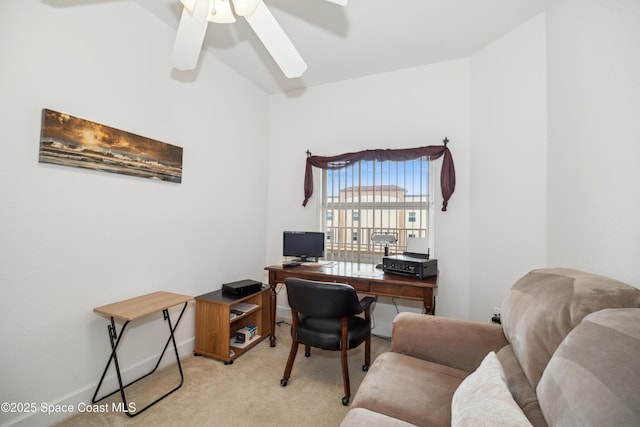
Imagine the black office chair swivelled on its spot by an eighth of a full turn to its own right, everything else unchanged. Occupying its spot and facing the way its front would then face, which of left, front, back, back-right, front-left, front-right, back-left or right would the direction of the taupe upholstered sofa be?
front-right

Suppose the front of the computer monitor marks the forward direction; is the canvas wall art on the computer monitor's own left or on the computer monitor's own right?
on the computer monitor's own right

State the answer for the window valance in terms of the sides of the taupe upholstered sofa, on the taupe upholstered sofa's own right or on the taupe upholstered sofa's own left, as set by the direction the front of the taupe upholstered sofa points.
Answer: on the taupe upholstered sofa's own right

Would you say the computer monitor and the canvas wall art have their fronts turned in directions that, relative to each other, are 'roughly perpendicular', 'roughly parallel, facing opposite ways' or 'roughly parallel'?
roughly perpendicular

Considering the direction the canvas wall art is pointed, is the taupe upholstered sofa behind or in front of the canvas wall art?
in front

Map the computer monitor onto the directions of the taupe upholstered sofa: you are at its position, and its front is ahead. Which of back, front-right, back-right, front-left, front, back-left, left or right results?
front-right

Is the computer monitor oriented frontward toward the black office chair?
yes

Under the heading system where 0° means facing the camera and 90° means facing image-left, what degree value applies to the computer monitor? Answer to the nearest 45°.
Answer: approximately 0°

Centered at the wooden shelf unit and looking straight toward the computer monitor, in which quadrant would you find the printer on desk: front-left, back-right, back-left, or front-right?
front-right

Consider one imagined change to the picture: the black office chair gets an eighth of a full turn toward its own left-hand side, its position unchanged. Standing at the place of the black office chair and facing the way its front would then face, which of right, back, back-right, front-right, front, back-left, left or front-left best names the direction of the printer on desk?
front-right

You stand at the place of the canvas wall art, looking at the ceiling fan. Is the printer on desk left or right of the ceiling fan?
left

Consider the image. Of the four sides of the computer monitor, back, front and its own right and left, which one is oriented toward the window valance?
left

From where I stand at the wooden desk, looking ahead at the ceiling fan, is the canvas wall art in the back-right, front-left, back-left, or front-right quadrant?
front-right

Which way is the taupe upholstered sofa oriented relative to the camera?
to the viewer's left

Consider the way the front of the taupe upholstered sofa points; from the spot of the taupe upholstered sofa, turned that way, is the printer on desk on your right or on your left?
on your right

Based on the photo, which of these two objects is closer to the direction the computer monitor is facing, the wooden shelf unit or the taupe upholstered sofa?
the taupe upholstered sofa

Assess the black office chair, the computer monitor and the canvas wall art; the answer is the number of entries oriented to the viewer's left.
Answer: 0

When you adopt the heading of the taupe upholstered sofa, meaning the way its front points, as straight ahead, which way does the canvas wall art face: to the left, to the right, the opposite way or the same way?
the opposite way

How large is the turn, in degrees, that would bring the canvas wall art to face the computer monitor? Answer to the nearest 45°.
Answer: approximately 45° to its left
